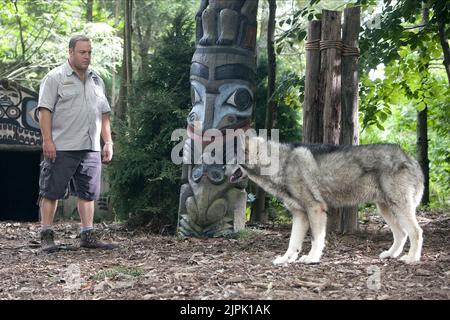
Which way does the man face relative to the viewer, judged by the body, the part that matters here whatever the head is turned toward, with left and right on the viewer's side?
facing the viewer and to the right of the viewer

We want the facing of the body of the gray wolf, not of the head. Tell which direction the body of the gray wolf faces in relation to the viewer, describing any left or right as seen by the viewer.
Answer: facing to the left of the viewer

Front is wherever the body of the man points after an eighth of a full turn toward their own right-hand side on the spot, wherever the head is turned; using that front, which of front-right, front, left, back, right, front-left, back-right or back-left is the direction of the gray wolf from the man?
front-left

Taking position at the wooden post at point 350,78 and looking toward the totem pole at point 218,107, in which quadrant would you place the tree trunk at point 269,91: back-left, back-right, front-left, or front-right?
front-right

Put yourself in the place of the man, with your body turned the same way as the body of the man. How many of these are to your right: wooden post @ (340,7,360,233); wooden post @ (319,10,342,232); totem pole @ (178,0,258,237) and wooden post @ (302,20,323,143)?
0

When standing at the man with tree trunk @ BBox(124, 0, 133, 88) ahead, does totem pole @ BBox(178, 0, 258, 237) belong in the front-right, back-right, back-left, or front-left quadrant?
front-right

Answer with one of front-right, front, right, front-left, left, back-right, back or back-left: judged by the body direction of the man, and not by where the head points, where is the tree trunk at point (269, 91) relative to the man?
left

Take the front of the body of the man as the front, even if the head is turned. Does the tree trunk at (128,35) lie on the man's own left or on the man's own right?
on the man's own left

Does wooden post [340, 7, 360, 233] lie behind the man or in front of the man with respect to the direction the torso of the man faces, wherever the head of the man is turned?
in front

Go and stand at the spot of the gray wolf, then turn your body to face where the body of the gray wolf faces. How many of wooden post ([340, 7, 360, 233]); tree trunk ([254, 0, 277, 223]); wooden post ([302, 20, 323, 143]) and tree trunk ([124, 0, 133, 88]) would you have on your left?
0

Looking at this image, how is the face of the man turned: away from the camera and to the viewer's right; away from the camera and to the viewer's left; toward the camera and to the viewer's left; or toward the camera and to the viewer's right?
toward the camera and to the viewer's right

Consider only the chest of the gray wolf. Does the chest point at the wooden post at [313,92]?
no

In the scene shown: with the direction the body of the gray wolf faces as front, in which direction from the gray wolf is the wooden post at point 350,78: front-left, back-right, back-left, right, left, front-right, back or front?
right

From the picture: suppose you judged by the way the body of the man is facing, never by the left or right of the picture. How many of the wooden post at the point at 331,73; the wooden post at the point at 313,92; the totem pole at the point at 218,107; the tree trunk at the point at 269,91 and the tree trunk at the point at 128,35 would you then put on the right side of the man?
0

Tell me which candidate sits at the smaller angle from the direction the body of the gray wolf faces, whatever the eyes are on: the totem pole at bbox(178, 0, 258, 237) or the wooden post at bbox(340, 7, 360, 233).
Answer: the totem pole

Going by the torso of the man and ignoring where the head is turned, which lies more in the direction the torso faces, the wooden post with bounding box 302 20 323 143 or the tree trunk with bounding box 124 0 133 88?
the wooden post
